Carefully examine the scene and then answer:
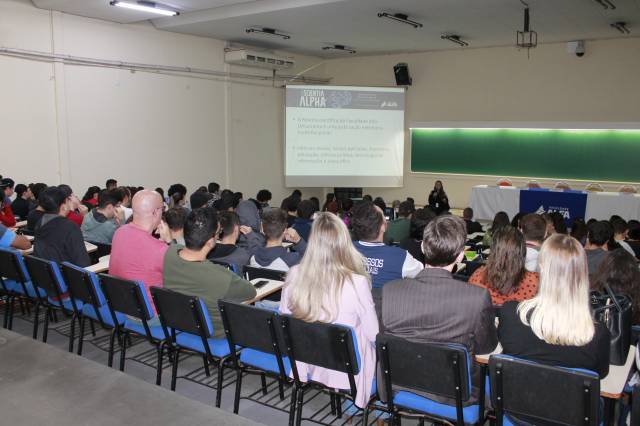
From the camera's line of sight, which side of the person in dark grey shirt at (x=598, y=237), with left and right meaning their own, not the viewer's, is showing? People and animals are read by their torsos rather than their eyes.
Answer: back

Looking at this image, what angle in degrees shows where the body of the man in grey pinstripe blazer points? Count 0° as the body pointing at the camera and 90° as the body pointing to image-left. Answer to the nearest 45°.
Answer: approximately 180°

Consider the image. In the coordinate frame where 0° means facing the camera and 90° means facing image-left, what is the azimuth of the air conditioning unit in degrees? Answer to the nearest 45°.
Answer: approximately 315°

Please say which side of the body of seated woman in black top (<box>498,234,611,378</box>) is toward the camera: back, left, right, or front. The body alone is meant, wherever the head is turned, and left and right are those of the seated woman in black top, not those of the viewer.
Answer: back

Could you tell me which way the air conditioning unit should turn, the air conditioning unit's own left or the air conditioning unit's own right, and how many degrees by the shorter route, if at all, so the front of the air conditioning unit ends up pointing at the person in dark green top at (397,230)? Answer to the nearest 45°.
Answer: approximately 45° to the air conditioning unit's own right

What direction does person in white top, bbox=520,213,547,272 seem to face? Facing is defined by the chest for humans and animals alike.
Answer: away from the camera

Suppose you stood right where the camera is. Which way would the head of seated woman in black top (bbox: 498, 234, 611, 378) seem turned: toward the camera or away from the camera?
away from the camera

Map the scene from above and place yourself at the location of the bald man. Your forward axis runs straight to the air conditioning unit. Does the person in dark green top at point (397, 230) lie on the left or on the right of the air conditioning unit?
right

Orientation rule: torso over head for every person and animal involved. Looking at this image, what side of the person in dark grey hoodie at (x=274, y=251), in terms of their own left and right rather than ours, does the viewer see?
back

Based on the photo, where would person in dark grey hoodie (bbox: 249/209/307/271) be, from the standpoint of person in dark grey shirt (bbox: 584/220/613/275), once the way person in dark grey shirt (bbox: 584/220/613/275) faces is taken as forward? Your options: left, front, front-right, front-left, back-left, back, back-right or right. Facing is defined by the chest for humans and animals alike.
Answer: back-left

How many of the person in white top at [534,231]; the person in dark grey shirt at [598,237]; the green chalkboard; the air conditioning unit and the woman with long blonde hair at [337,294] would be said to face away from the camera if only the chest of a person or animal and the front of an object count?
3

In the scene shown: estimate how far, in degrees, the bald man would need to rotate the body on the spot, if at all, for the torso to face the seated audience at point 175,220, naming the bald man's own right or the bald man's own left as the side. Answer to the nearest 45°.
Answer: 0° — they already face them

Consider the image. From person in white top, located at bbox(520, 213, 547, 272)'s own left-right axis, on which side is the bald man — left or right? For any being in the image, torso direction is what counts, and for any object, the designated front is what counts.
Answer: on their left

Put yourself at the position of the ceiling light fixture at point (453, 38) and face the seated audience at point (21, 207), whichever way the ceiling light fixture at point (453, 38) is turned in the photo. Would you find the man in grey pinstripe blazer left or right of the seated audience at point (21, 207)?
left

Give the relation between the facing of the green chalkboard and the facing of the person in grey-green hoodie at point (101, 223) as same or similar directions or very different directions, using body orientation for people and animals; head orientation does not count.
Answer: very different directions

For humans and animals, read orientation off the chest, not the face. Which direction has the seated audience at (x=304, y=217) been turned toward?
away from the camera

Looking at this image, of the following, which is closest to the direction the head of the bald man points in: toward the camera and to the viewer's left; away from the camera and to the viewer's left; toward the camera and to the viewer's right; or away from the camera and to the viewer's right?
away from the camera and to the viewer's right

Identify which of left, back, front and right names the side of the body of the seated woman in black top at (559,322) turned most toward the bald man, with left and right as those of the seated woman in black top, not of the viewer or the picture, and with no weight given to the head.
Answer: left
